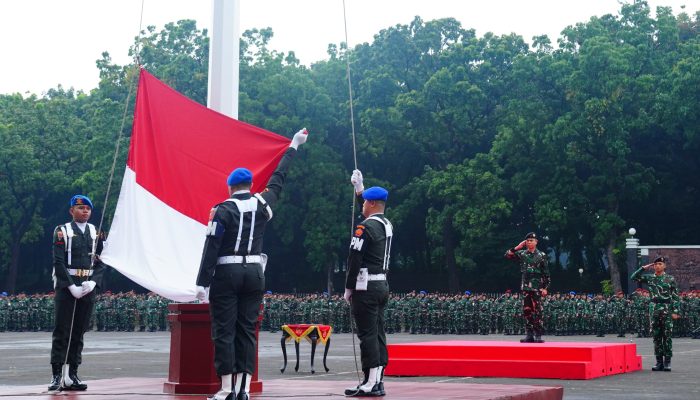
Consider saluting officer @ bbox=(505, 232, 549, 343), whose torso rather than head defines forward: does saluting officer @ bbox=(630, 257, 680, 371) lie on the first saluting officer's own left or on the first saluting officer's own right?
on the first saluting officer's own left

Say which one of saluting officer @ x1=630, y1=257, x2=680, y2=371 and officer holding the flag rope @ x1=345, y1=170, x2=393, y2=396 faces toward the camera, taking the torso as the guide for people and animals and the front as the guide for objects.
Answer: saluting officer @ x1=630, y1=257, x2=680, y2=371

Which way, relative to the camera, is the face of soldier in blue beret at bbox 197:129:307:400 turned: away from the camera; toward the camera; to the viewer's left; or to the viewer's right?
away from the camera

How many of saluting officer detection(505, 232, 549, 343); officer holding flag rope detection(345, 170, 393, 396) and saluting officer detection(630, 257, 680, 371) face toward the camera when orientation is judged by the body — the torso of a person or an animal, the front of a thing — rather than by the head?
2

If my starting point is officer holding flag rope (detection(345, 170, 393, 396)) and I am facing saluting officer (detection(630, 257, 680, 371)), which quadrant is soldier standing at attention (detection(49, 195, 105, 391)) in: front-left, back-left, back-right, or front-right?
back-left

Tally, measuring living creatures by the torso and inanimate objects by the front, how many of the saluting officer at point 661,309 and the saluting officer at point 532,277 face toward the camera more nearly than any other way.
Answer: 2

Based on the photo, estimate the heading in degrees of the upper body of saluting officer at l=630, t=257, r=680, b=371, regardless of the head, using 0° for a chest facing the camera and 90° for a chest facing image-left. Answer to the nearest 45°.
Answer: approximately 0°

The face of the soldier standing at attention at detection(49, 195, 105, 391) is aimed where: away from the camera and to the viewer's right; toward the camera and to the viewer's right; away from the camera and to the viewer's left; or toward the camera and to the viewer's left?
toward the camera and to the viewer's right

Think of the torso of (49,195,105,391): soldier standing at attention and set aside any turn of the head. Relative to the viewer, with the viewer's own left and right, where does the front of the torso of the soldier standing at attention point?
facing the viewer and to the right of the viewer

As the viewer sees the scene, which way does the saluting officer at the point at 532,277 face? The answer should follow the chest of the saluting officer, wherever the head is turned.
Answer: toward the camera
